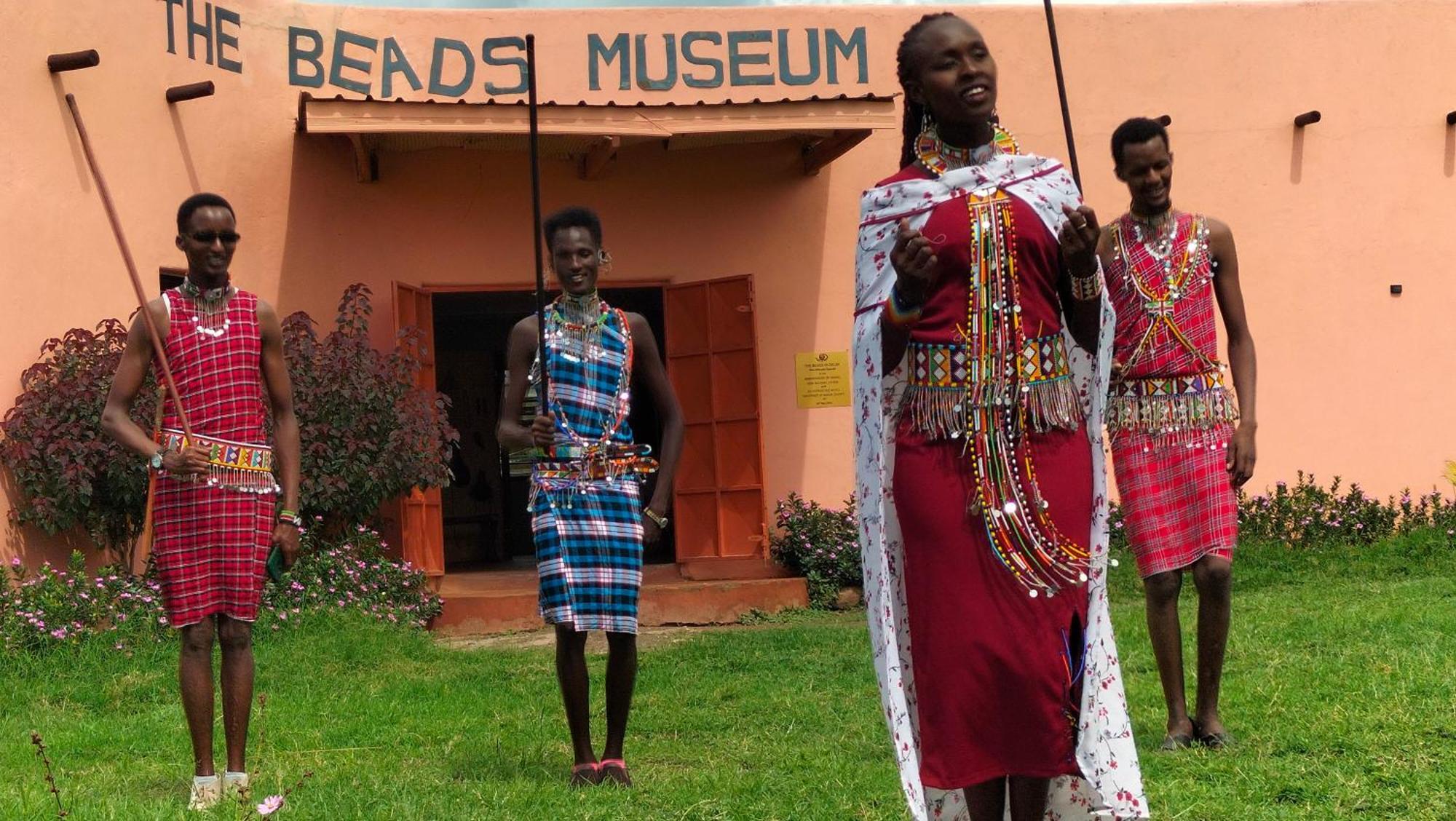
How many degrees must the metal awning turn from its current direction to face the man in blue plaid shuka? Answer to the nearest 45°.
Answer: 0° — it already faces them

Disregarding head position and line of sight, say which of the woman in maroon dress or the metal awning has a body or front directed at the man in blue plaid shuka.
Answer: the metal awning

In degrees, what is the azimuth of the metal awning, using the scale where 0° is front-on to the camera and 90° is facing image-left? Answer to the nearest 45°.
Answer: approximately 0°

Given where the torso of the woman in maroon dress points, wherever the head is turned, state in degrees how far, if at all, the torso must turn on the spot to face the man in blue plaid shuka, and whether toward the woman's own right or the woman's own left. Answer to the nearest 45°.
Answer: approximately 135° to the woman's own right

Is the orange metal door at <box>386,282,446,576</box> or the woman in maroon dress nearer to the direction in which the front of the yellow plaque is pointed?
the woman in maroon dress
